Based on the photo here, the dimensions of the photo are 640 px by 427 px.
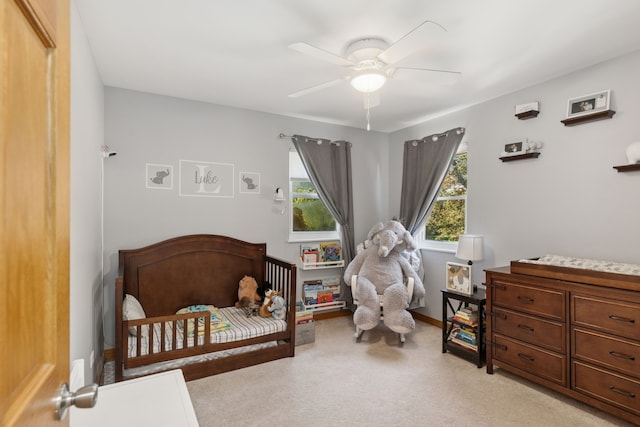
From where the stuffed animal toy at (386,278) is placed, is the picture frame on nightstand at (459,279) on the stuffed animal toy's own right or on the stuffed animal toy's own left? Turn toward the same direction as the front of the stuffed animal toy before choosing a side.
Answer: on the stuffed animal toy's own left

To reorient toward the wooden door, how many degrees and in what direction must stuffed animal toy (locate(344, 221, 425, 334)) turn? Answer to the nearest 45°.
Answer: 0° — it already faces it

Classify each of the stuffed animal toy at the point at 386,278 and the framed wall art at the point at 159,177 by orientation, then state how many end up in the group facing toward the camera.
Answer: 2

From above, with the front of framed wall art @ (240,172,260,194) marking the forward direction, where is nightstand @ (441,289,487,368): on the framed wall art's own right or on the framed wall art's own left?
on the framed wall art's own left

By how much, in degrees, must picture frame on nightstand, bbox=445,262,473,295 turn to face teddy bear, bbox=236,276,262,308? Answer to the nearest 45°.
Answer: approximately 45° to its right

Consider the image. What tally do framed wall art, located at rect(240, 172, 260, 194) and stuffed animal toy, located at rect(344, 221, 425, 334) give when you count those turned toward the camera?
2

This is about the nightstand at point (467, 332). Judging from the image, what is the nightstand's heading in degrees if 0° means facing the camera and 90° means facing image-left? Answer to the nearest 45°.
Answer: approximately 45°

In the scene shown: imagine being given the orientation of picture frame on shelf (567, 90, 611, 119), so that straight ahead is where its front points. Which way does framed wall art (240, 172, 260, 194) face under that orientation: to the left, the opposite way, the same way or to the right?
to the left
